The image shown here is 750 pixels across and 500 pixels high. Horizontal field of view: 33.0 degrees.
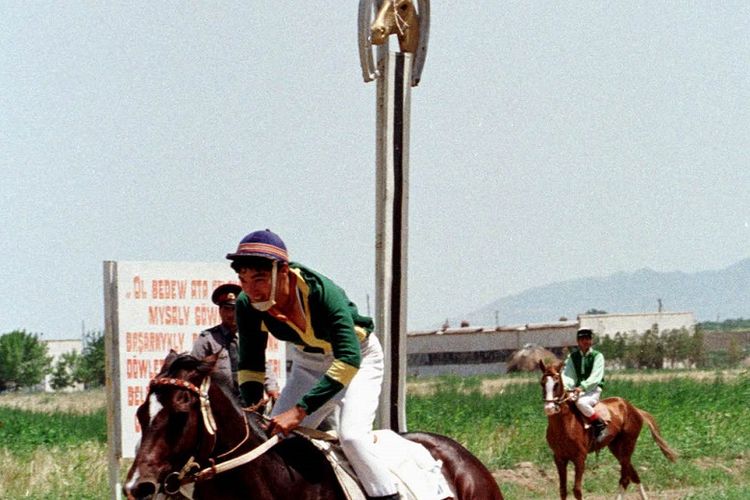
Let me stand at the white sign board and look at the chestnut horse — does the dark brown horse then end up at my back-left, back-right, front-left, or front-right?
back-right

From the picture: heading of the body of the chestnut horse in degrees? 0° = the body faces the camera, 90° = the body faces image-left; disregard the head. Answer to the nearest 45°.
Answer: approximately 45°

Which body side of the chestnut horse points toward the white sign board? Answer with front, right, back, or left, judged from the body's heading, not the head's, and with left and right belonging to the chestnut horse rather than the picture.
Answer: front

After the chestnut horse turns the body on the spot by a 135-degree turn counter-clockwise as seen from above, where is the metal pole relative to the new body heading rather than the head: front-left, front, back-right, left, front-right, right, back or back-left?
right

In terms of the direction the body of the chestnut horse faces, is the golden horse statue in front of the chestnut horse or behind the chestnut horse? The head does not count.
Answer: in front

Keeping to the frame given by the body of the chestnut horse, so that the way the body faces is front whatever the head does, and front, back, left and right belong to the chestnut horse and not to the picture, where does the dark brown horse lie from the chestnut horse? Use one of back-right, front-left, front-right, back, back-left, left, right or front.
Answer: front-left
